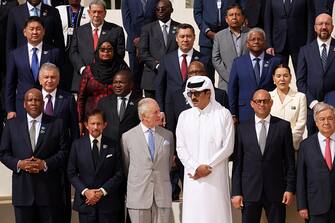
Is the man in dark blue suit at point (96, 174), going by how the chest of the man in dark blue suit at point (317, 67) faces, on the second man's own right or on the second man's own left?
on the second man's own right

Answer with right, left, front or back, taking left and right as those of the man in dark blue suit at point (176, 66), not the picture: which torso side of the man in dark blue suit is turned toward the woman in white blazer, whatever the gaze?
left

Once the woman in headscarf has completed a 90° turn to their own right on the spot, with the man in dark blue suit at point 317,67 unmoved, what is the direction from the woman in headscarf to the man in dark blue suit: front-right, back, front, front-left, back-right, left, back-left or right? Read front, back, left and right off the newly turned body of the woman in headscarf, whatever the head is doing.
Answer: back

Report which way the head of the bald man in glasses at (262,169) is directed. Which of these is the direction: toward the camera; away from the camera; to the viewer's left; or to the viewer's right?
toward the camera

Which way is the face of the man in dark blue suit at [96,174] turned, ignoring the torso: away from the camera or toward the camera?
toward the camera

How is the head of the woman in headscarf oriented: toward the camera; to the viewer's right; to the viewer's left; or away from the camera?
toward the camera

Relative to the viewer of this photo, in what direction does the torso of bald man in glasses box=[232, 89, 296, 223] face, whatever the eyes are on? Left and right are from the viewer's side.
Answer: facing the viewer

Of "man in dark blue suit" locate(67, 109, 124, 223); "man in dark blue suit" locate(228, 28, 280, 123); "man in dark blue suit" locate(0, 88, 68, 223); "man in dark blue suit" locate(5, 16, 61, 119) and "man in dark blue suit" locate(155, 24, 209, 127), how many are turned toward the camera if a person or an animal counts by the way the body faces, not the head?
5

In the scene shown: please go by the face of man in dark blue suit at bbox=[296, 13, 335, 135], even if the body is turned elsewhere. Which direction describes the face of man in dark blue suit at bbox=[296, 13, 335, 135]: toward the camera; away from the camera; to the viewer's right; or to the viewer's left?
toward the camera

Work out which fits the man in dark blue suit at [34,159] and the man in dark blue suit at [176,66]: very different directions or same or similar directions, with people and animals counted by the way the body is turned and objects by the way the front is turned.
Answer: same or similar directions

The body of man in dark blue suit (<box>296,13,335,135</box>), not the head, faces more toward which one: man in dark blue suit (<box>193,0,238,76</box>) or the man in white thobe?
the man in white thobe

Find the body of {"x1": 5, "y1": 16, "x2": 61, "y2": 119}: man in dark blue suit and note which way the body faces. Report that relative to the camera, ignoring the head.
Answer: toward the camera

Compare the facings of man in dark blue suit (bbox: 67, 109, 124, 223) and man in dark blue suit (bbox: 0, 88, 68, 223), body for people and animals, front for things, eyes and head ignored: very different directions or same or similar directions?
same or similar directions

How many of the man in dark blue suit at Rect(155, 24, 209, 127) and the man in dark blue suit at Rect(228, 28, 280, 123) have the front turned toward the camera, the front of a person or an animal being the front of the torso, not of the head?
2
